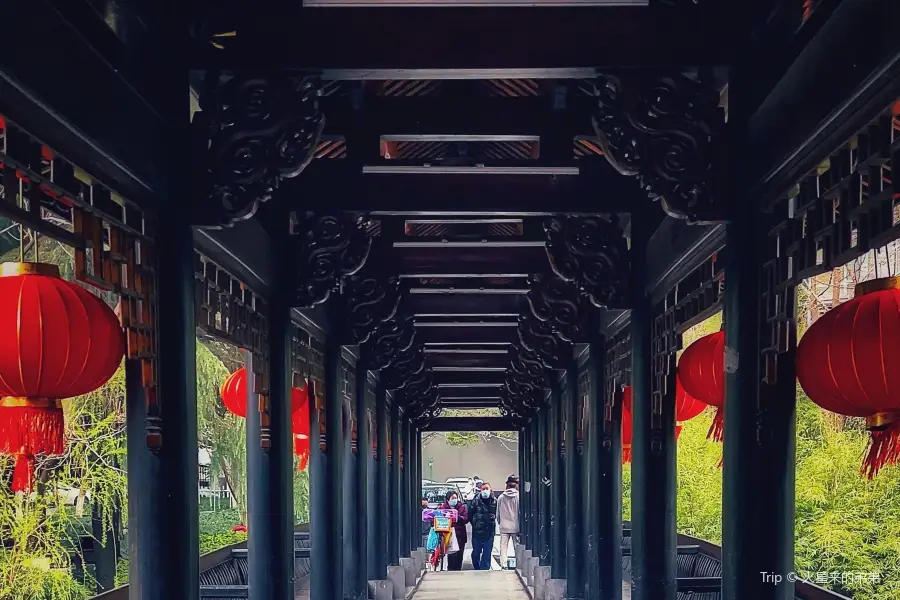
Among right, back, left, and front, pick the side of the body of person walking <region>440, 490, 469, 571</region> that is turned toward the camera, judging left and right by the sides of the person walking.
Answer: front

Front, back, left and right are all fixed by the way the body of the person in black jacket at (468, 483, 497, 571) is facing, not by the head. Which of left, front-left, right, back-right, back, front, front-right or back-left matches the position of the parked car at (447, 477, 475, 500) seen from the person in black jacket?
back

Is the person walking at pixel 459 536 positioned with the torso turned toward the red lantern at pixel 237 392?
yes

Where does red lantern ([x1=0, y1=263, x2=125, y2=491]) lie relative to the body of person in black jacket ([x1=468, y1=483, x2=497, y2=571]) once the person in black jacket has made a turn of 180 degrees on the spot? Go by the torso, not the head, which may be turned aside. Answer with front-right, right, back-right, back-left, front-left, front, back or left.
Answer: back

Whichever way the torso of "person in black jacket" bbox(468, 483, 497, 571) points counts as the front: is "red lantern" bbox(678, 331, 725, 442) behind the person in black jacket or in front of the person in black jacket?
in front

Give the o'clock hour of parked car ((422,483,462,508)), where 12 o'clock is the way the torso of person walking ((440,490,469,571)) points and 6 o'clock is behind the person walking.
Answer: The parked car is roughly at 6 o'clock from the person walking.

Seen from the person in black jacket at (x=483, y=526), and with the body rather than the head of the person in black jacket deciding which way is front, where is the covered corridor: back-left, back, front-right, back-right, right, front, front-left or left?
front

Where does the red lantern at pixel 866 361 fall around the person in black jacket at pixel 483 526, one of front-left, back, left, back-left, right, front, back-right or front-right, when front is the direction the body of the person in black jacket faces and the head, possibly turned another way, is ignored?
front

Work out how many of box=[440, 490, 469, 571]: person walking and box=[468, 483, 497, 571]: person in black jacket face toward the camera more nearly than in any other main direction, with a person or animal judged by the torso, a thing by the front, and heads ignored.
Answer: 2

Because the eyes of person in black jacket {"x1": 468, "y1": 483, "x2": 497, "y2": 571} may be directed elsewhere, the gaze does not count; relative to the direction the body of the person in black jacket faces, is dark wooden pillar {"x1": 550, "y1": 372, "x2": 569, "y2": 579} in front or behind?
in front

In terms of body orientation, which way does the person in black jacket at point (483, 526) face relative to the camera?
toward the camera

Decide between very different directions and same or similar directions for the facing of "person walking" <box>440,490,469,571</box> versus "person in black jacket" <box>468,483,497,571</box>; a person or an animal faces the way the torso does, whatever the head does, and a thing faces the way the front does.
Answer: same or similar directions

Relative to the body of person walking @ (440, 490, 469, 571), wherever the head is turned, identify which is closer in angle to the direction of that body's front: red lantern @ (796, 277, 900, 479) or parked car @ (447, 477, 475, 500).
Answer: the red lantern

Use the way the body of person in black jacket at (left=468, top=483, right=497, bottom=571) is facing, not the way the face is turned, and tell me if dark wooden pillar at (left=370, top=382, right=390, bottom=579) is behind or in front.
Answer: in front
